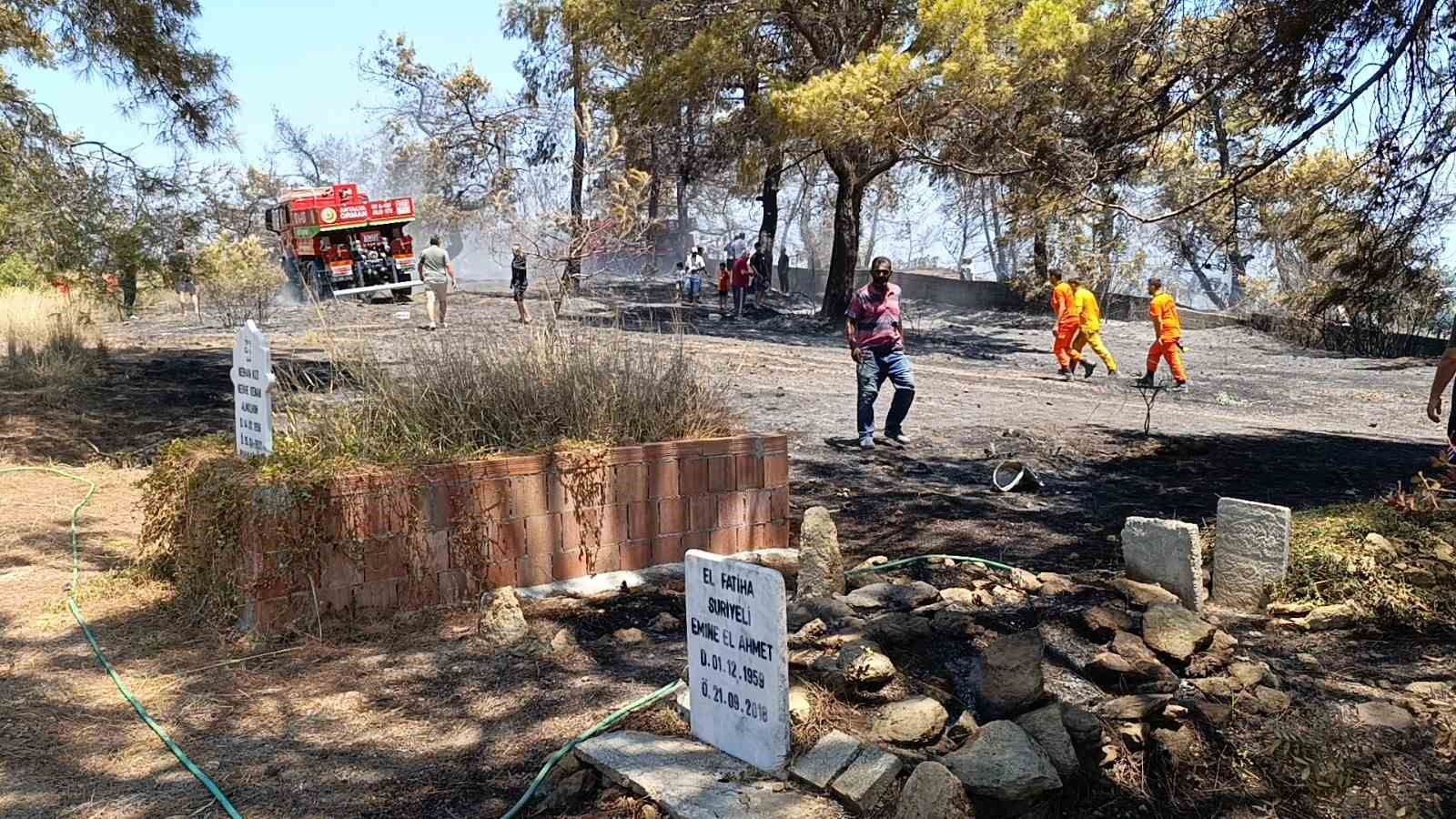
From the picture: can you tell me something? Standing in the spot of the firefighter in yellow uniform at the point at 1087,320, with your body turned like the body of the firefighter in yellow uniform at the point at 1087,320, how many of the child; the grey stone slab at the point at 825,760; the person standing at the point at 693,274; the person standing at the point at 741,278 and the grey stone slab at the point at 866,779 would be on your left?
2

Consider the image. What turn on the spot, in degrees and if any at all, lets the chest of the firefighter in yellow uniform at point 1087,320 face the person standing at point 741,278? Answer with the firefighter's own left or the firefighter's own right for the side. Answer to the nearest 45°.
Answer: approximately 45° to the firefighter's own right

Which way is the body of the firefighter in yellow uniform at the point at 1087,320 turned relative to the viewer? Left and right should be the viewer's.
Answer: facing to the left of the viewer

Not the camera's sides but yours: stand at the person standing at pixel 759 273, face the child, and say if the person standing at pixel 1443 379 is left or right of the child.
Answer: left

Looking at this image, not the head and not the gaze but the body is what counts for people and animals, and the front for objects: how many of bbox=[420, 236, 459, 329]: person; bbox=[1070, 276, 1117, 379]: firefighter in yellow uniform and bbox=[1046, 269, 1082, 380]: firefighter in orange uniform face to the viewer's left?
2

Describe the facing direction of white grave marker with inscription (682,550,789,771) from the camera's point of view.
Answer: facing the viewer and to the left of the viewer

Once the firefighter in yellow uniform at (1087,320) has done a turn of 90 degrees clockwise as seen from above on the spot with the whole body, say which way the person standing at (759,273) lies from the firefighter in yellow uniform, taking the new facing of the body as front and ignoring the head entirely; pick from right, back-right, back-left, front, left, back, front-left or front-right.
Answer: front-left

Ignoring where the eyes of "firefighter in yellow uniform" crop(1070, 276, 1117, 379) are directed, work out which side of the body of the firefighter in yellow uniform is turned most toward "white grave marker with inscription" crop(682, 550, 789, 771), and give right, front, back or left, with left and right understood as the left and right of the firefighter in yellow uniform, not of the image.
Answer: left

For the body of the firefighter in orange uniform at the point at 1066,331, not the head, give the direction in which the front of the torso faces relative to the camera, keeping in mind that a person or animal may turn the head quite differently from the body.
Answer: to the viewer's left

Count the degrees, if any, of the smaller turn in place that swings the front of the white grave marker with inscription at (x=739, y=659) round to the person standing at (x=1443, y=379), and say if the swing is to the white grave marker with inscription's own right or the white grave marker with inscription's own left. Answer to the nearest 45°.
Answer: approximately 180°

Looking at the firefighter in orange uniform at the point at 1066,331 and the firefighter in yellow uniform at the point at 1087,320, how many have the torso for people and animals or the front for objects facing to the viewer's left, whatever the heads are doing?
2

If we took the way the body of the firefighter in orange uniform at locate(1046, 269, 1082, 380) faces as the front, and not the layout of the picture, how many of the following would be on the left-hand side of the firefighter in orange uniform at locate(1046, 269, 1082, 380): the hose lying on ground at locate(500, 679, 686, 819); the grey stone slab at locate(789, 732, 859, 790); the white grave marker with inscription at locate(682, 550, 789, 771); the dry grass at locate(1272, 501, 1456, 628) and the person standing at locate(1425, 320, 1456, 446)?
5

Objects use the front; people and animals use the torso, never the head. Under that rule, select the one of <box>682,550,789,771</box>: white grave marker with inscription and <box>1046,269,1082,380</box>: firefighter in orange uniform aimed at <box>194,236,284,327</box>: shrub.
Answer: the firefighter in orange uniform
